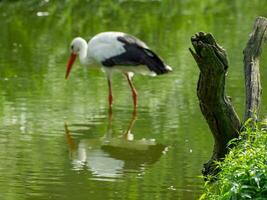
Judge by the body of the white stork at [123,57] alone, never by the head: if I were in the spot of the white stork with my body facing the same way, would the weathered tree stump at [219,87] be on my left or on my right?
on my left

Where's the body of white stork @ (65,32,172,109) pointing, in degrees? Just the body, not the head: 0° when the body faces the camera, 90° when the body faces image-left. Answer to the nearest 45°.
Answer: approximately 90°
